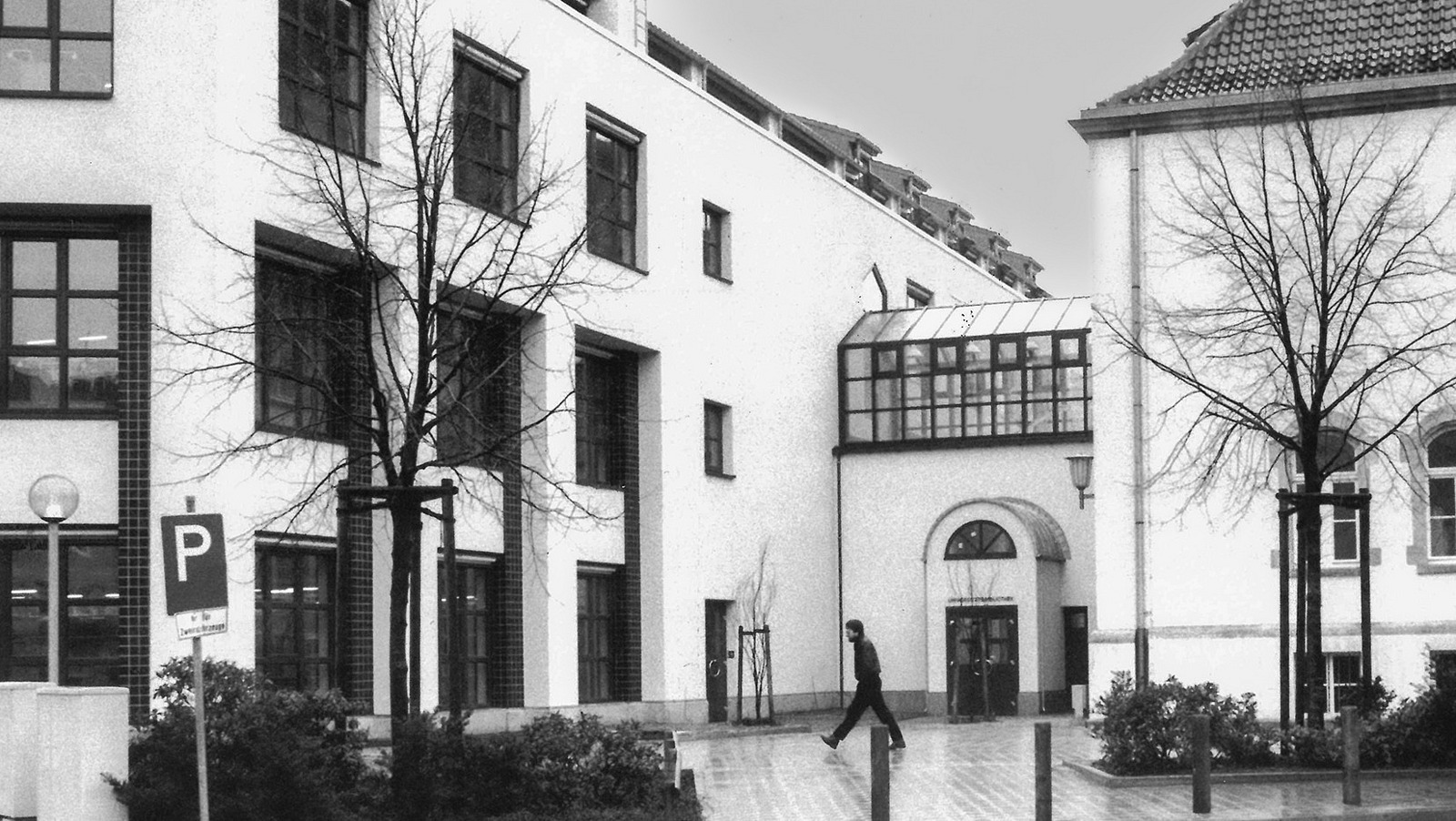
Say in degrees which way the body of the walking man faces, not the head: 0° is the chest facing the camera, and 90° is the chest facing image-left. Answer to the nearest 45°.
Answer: approximately 90°

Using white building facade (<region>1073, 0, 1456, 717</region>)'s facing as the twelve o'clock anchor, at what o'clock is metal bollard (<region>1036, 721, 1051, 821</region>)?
The metal bollard is roughly at 12 o'clock from the white building facade.

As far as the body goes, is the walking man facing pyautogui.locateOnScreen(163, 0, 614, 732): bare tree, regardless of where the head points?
yes

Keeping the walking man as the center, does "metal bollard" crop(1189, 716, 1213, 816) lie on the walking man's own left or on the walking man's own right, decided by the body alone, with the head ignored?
on the walking man's own left

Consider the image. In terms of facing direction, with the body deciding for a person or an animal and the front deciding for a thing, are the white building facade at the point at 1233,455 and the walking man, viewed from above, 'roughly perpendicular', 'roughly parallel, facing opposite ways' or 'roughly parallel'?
roughly perpendicular

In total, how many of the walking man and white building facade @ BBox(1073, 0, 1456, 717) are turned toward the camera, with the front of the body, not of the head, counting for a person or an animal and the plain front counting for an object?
1

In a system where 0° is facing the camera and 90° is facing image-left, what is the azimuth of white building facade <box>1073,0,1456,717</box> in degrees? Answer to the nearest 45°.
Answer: approximately 0°
